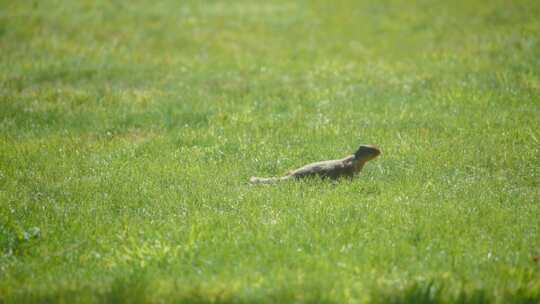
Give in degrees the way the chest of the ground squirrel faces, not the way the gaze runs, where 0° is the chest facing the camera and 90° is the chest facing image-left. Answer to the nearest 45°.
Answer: approximately 270°
